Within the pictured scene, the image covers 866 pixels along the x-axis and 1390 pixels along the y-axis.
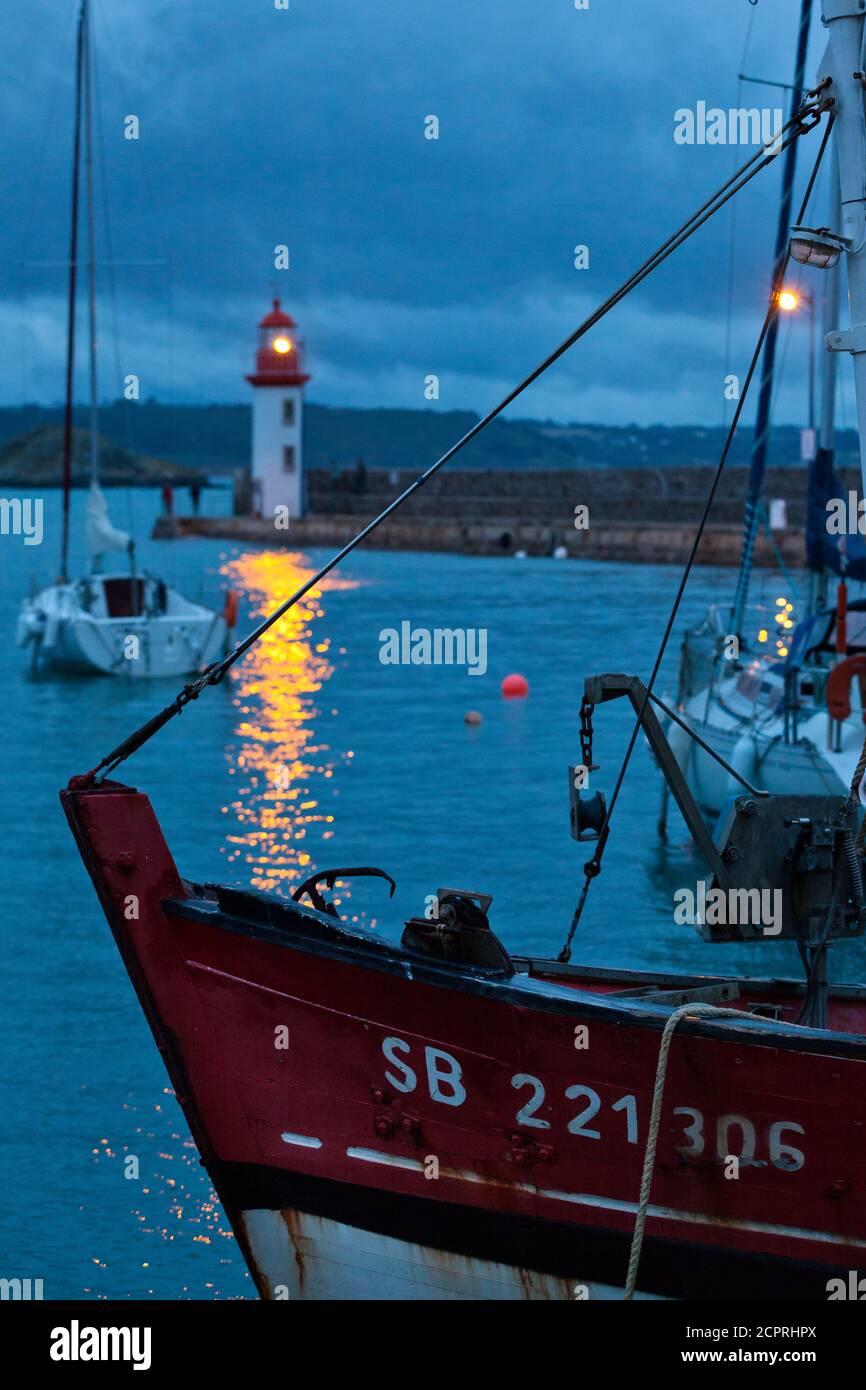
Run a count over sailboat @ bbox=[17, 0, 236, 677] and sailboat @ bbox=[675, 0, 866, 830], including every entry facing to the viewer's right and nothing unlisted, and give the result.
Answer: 0

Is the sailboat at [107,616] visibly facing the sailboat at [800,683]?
no

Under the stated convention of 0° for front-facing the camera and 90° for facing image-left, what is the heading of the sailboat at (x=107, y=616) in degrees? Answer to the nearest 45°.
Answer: approximately 135°

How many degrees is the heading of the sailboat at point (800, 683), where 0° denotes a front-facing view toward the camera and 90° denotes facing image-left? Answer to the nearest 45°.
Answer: approximately 45°

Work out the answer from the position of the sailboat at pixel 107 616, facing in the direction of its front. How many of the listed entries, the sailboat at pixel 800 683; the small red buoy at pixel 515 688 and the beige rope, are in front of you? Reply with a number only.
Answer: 0

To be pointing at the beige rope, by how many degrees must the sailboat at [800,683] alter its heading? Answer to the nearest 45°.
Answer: approximately 45° to its left

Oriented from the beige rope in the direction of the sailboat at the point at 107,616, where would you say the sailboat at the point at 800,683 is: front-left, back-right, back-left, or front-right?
front-right

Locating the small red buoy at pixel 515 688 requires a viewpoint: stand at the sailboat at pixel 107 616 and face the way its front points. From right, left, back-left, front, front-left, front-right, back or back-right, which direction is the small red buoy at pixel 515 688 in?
back-right
